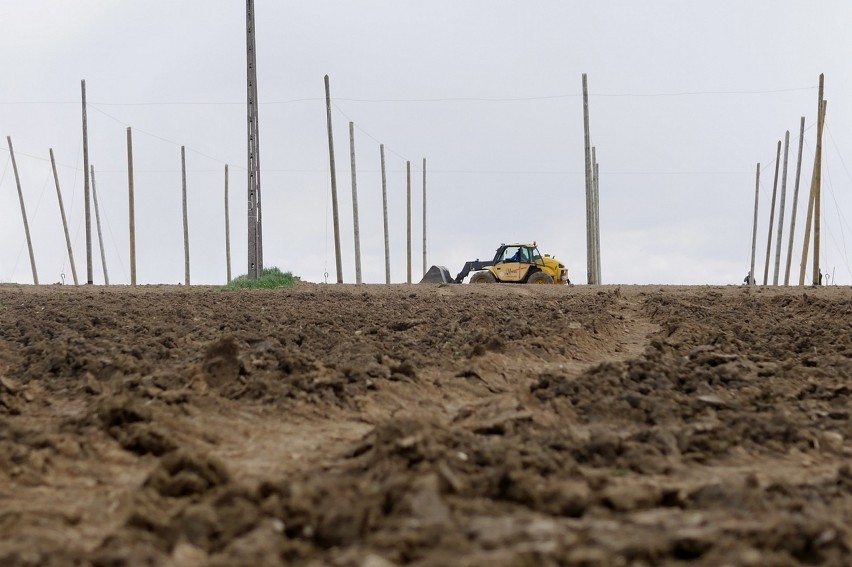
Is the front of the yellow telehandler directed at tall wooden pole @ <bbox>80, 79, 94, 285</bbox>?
yes

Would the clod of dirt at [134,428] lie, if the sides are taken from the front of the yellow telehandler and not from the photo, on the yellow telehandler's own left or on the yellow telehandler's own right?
on the yellow telehandler's own left

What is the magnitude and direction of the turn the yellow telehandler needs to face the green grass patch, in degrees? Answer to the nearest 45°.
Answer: approximately 45° to its left

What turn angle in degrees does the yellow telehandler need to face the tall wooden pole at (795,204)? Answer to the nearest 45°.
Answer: approximately 135° to its right

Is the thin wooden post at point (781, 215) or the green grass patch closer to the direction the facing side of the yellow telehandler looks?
the green grass patch

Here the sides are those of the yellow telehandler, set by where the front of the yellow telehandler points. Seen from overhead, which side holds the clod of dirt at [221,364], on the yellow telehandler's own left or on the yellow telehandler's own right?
on the yellow telehandler's own left

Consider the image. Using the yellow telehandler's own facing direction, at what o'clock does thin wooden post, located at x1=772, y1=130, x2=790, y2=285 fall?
The thin wooden post is roughly at 5 o'clock from the yellow telehandler.

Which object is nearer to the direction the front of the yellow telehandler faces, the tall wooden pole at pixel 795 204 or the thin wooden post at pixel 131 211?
the thin wooden post

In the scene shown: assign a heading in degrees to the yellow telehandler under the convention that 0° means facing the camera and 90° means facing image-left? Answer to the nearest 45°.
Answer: approximately 90°

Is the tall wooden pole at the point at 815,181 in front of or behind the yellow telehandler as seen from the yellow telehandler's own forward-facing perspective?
behind

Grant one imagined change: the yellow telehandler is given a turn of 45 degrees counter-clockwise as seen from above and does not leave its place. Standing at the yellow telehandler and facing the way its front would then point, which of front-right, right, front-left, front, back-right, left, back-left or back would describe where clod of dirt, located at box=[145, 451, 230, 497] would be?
front-left

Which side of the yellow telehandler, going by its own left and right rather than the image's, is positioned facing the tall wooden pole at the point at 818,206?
back

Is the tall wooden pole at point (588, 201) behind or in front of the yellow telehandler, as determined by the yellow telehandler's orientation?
behind
